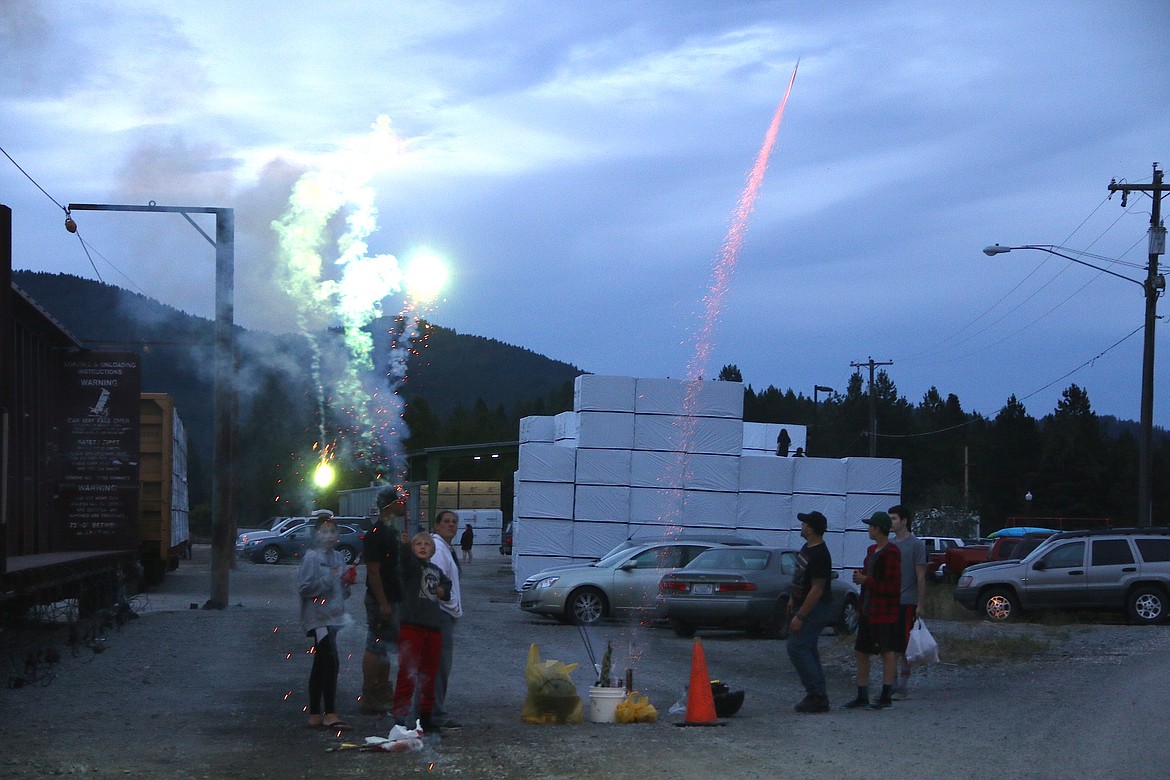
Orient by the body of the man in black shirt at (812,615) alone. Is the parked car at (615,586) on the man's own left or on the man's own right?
on the man's own right

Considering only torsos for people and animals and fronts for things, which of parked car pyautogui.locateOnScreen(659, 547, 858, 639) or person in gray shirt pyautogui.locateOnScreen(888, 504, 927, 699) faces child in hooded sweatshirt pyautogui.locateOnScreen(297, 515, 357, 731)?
the person in gray shirt

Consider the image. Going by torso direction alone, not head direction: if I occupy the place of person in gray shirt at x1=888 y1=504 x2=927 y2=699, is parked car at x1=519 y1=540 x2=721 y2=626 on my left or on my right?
on my right

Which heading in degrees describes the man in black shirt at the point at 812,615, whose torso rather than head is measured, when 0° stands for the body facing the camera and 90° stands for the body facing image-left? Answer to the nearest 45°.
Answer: approximately 90°

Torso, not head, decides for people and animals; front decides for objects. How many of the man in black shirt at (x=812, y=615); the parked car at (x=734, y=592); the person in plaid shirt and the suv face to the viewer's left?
3

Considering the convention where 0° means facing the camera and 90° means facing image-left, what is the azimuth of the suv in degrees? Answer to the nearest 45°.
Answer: approximately 90°

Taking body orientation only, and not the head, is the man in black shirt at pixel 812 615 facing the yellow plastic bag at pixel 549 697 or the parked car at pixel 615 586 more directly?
the yellow plastic bag

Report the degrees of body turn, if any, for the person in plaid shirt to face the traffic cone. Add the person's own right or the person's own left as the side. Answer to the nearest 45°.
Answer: approximately 45° to the person's own left

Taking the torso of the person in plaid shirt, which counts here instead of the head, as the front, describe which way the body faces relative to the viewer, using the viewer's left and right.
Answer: facing to the left of the viewer

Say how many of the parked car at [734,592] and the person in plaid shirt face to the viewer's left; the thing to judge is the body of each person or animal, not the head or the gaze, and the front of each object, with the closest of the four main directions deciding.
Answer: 1

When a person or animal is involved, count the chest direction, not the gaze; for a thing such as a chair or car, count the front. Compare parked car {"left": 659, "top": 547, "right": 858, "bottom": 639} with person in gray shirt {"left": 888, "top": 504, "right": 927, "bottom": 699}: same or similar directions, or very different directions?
very different directions

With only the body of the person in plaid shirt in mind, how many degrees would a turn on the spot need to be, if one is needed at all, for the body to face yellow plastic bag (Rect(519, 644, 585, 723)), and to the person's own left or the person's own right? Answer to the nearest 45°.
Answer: approximately 45° to the person's own left

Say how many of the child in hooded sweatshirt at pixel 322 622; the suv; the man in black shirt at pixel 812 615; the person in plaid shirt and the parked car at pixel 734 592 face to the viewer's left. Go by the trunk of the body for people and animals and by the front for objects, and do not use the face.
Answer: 3

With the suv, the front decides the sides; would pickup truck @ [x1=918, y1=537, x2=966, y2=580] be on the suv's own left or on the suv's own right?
on the suv's own right
